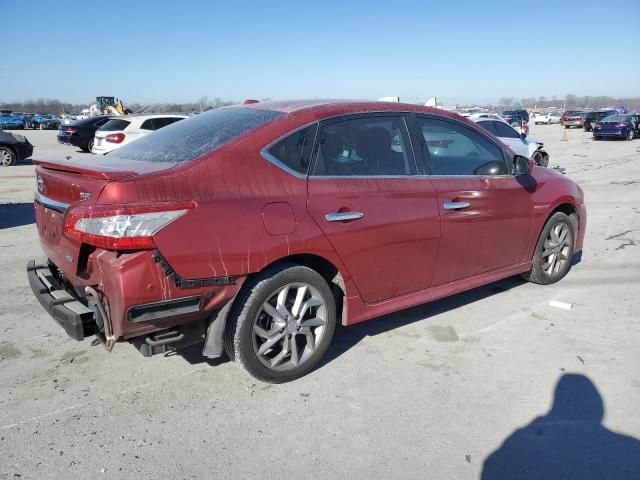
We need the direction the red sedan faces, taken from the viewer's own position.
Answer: facing away from the viewer and to the right of the viewer

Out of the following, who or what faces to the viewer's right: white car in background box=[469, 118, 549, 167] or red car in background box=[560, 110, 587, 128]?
the white car in background

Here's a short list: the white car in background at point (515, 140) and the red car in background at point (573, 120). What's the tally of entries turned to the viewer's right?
1

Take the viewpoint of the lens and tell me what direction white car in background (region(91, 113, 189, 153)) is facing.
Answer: facing away from the viewer and to the right of the viewer

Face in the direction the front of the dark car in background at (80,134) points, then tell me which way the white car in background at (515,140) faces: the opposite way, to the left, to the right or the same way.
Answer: to the right

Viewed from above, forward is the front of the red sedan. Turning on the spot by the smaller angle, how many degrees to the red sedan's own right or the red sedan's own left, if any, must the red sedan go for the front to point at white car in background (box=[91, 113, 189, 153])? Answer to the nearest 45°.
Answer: approximately 45° to the red sedan's own left

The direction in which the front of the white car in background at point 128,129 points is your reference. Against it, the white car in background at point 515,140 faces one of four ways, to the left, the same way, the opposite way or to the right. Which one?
to the right

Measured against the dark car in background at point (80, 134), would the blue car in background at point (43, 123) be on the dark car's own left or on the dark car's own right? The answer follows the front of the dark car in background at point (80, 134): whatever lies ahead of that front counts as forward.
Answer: on the dark car's own left

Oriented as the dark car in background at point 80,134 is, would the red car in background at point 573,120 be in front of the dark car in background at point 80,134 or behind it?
in front

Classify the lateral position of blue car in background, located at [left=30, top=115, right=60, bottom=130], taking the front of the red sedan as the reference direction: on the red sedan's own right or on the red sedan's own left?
on the red sedan's own left

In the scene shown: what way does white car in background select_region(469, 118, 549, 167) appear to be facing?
to the viewer's right

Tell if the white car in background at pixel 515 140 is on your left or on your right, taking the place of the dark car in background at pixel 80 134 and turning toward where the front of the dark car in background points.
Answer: on your right

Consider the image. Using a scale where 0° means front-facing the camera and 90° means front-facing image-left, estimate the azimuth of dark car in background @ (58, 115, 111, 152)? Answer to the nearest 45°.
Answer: approximately 225°
